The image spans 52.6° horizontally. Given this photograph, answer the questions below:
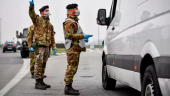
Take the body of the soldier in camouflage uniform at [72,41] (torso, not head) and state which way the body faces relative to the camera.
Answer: to the viewer's right

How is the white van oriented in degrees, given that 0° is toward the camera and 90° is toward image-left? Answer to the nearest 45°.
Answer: approximately 135°

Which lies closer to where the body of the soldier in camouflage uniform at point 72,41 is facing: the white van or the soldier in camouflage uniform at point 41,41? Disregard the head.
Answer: the white van

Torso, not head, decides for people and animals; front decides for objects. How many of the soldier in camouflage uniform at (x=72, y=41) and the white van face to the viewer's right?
1

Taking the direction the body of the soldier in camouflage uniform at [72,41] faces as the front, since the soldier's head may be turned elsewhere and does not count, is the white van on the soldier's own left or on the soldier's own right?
on the soldier's own right

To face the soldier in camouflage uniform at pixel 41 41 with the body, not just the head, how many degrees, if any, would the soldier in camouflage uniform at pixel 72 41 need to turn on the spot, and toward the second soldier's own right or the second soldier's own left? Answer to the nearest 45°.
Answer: approximately 135° to the second soldier's own left
